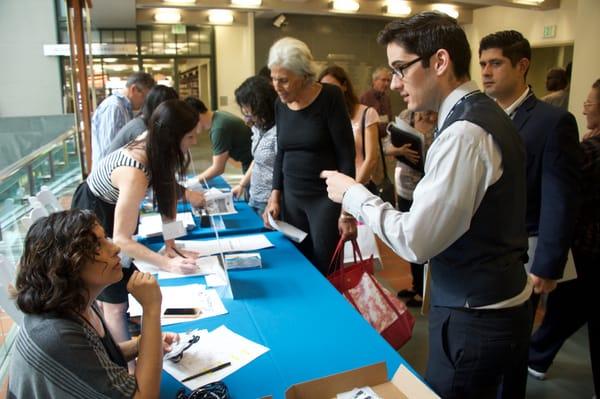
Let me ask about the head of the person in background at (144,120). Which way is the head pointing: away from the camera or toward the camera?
away from the camera

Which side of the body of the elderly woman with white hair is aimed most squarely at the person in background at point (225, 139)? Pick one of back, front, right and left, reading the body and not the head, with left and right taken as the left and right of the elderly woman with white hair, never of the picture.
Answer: right

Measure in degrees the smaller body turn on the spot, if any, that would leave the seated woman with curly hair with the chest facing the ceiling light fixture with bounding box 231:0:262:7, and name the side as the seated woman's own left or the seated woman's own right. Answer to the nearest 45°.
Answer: approximately 90° to the seated woman's own left

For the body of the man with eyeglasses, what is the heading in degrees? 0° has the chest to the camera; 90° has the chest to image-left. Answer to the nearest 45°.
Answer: approximately 90°

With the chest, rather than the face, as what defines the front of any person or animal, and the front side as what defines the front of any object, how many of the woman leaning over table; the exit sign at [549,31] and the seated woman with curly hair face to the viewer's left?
0

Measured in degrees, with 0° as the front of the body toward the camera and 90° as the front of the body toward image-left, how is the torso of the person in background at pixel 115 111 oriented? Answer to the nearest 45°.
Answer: approximately 270°

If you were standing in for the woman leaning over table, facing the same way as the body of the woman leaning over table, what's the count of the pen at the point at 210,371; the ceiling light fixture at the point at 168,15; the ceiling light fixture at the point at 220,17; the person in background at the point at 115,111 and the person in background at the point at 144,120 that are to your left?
4

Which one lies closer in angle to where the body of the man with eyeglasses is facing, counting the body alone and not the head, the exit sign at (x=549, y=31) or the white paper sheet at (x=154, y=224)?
the white paper sheet

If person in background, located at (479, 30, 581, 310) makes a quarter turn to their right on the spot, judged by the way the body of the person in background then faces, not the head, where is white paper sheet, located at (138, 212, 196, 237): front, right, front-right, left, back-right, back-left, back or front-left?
front-left

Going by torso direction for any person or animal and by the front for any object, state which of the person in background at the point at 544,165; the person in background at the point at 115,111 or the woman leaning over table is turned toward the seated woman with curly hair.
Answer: the person in background at the point at 544,165

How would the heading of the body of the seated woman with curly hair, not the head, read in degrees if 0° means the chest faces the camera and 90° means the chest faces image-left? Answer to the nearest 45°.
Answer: approximately 270°

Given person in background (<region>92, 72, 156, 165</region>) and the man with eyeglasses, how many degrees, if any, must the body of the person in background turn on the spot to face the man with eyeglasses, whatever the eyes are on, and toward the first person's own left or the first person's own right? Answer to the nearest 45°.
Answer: approximately 90° to the first person's own right

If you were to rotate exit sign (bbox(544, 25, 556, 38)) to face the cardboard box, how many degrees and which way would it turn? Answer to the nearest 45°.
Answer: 0° — it already faces it

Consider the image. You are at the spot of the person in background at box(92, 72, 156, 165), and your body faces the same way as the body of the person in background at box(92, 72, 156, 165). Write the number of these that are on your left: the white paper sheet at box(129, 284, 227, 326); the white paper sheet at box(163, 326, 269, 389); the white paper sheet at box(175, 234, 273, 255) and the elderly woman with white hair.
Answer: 0

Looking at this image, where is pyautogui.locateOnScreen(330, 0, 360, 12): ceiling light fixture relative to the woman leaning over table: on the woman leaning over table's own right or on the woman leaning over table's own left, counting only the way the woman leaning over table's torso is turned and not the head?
on the woman leaning over table's own left

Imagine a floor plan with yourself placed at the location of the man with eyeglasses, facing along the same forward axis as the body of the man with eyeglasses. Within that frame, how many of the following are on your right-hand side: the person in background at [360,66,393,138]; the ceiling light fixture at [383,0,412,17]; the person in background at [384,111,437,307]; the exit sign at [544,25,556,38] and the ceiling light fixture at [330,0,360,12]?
5

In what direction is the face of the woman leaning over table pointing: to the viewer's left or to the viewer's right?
to the viewer's right

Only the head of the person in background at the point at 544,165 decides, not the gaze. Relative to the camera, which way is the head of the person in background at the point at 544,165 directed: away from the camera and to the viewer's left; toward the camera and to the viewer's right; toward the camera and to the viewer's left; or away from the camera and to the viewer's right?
toward the camera and to the viewer's left

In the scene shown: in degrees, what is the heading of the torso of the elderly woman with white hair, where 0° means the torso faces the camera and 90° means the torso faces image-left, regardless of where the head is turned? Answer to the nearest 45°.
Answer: approximately 45°

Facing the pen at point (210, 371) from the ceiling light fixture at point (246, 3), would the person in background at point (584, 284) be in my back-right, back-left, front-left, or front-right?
front-left

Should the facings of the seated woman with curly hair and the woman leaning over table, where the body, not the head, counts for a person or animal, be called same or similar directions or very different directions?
same or similar directions
